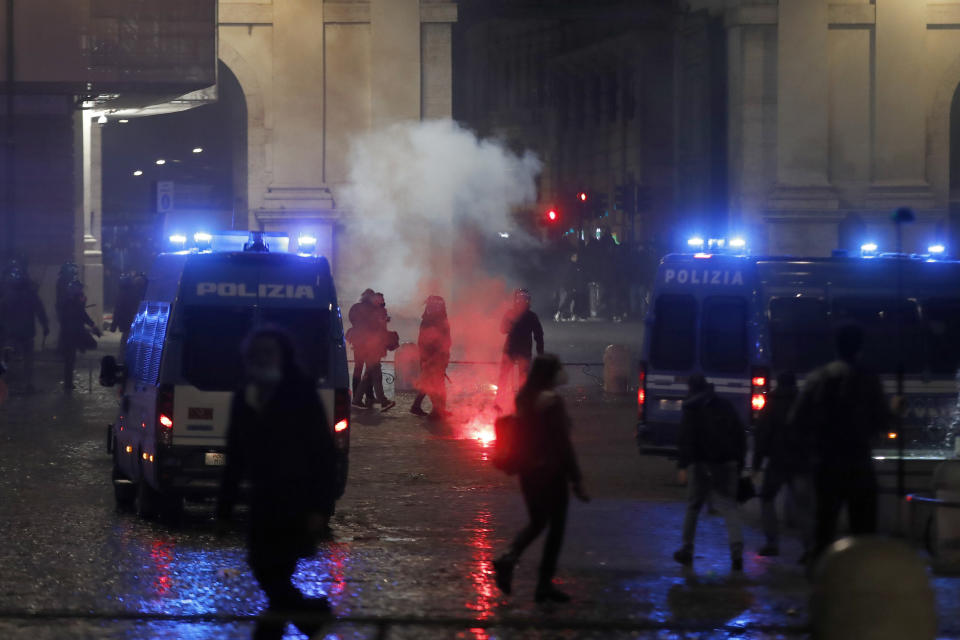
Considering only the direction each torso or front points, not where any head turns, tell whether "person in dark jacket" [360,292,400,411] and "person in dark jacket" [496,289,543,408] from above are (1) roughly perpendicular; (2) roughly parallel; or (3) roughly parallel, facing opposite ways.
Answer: roughly perpendicular

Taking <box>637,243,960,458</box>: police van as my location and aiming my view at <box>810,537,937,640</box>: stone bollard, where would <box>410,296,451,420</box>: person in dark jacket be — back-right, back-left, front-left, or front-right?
back-right

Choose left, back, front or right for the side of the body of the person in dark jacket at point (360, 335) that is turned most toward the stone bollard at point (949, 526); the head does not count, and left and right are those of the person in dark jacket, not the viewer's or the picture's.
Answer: right

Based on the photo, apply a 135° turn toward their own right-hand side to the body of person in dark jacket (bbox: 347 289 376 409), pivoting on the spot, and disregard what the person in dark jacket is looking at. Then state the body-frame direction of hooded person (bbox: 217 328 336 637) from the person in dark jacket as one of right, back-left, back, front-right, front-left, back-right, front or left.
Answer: front-left

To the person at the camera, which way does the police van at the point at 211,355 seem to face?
facing away from the viewer
